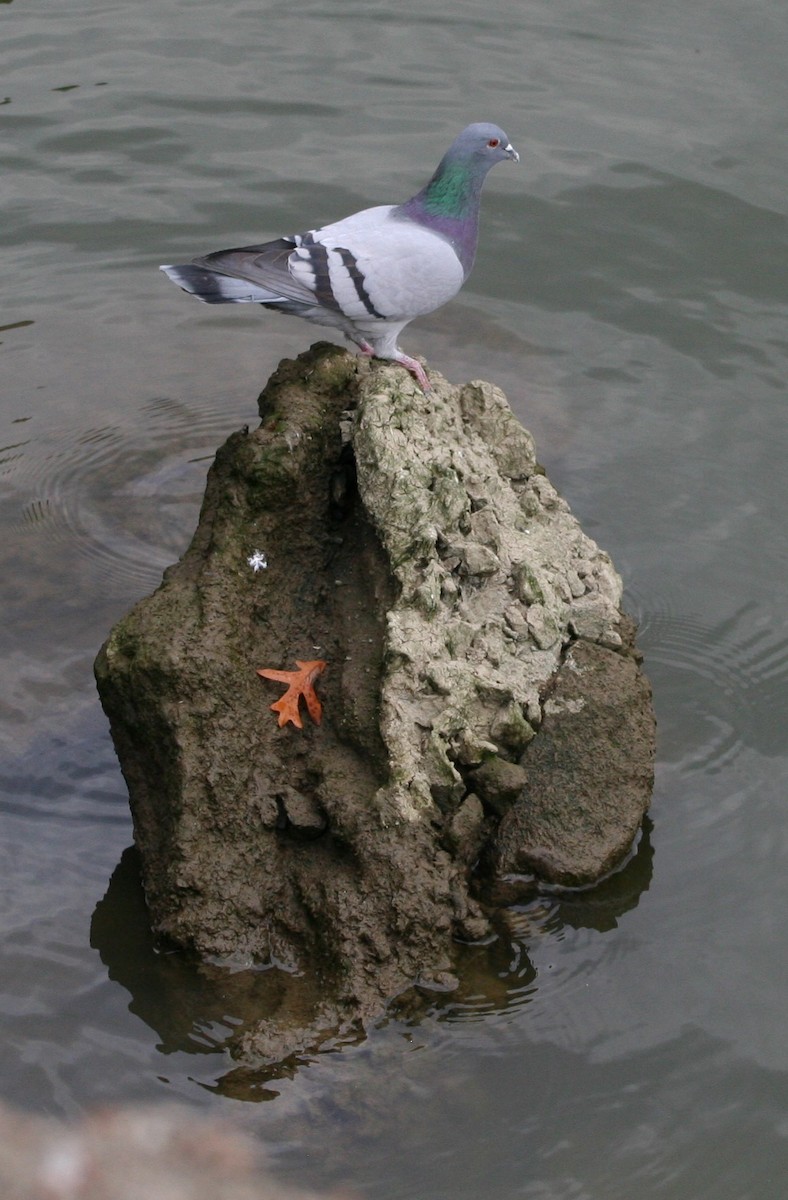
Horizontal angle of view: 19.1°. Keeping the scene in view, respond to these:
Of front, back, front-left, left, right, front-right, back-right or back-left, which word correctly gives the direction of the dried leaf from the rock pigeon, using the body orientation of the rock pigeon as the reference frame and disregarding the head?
right

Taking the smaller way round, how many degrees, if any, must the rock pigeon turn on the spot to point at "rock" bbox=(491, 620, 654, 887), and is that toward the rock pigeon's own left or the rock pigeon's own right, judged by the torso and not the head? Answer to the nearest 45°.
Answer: approximately 45° to the rock pigeon's own right

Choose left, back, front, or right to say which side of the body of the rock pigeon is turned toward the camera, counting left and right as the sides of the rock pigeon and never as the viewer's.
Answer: right

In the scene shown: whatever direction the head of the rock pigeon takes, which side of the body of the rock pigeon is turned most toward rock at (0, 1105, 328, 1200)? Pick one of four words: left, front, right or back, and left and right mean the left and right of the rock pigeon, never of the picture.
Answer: right
